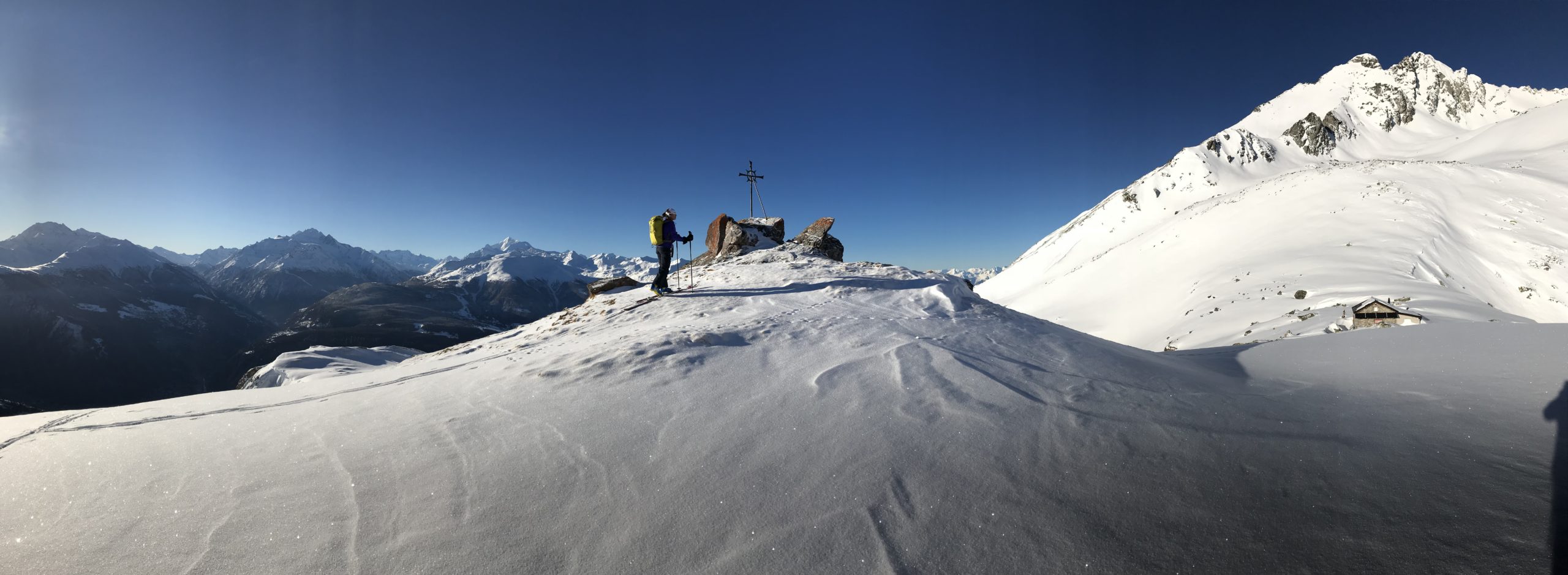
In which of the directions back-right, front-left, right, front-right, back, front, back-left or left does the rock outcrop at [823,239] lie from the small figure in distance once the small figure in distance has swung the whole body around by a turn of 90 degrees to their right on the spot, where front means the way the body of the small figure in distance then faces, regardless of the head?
back-left

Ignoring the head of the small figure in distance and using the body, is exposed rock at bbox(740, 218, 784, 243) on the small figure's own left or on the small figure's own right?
on the small figure's own left

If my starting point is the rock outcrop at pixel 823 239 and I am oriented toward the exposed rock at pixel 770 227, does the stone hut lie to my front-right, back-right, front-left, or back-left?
back-right

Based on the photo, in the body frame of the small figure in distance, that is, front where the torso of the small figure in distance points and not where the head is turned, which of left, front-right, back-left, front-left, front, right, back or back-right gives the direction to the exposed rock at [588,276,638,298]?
back-left

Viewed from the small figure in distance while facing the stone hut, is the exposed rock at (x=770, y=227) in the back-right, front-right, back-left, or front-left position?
front-left

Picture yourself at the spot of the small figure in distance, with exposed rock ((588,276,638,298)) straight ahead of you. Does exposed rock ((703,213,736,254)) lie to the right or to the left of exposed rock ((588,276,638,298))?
right

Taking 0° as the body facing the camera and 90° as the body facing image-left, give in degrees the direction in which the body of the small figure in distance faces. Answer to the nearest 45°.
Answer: approximately 270°

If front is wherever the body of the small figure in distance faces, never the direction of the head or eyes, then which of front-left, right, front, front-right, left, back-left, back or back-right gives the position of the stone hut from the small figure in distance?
front

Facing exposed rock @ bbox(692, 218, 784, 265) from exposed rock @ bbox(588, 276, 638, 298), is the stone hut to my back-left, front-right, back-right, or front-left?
front-right

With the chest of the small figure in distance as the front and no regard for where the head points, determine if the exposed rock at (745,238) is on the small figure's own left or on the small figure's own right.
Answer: on the small figure's own left
